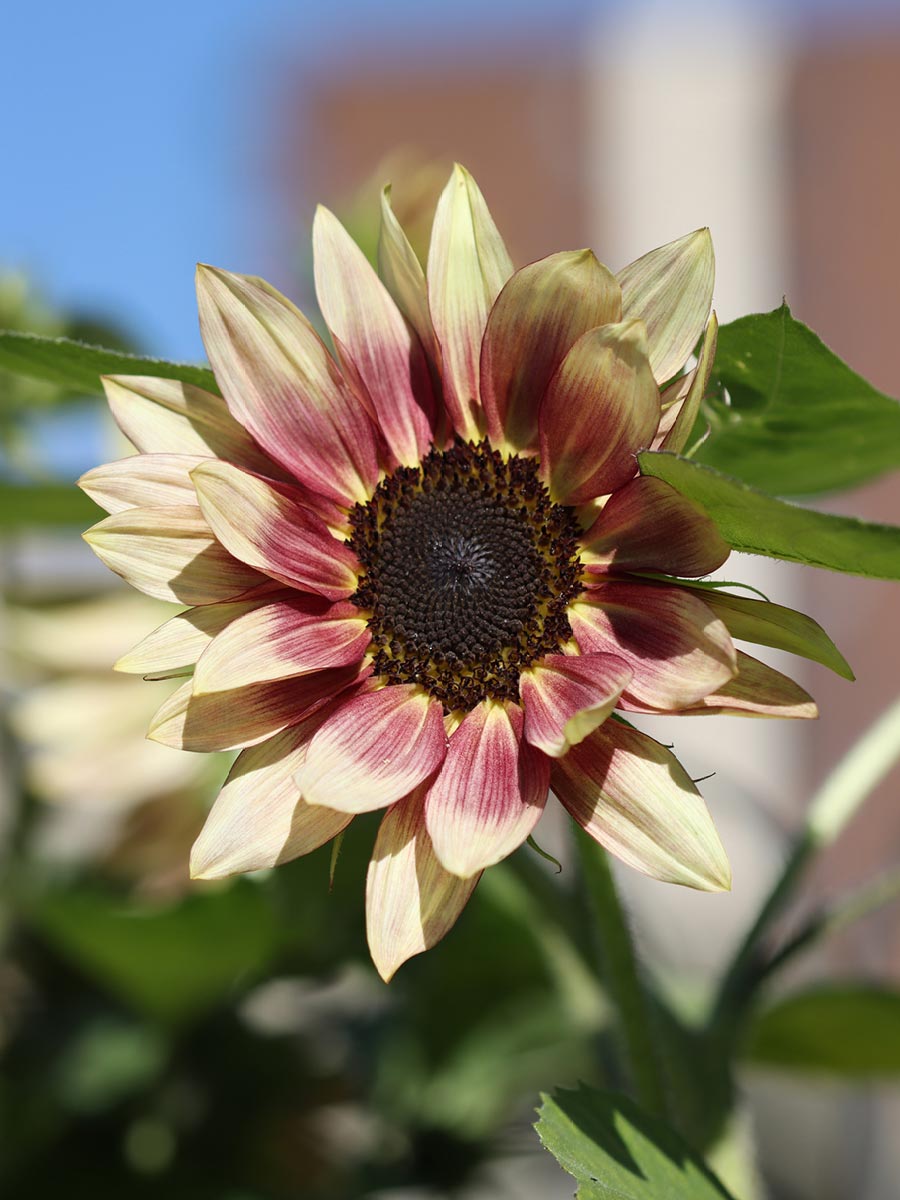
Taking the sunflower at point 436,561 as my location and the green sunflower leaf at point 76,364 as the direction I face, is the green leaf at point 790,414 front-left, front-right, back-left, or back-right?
back-right

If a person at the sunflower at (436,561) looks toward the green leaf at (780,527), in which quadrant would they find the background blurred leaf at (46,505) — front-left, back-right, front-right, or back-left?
back-left

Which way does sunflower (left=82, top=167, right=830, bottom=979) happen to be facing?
toward the camera
